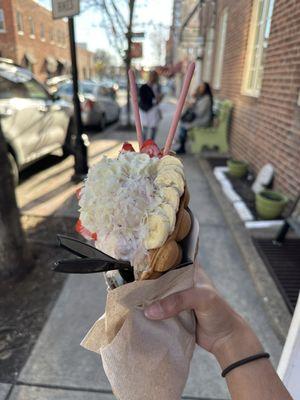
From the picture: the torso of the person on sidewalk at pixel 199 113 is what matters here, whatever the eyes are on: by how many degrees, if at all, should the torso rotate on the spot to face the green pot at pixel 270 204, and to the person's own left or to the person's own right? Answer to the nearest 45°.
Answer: approximately 90° to the person's own left

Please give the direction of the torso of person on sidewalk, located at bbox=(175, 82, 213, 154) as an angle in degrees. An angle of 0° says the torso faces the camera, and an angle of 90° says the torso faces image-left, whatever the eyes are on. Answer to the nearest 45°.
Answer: approximately 90°

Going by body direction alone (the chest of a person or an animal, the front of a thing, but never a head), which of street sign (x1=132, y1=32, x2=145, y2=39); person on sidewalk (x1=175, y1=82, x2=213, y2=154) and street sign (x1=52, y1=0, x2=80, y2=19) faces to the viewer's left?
the person on sidewalk

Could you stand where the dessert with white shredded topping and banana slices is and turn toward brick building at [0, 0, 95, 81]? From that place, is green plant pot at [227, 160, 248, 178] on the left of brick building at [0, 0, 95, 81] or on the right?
right
